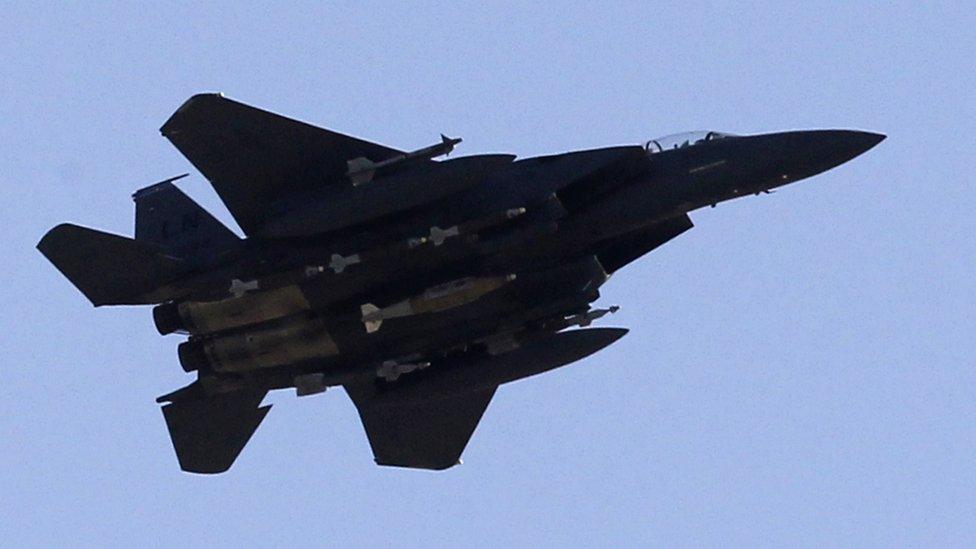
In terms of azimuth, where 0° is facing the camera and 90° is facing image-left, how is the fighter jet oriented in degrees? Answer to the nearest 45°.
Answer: approximately 270°
